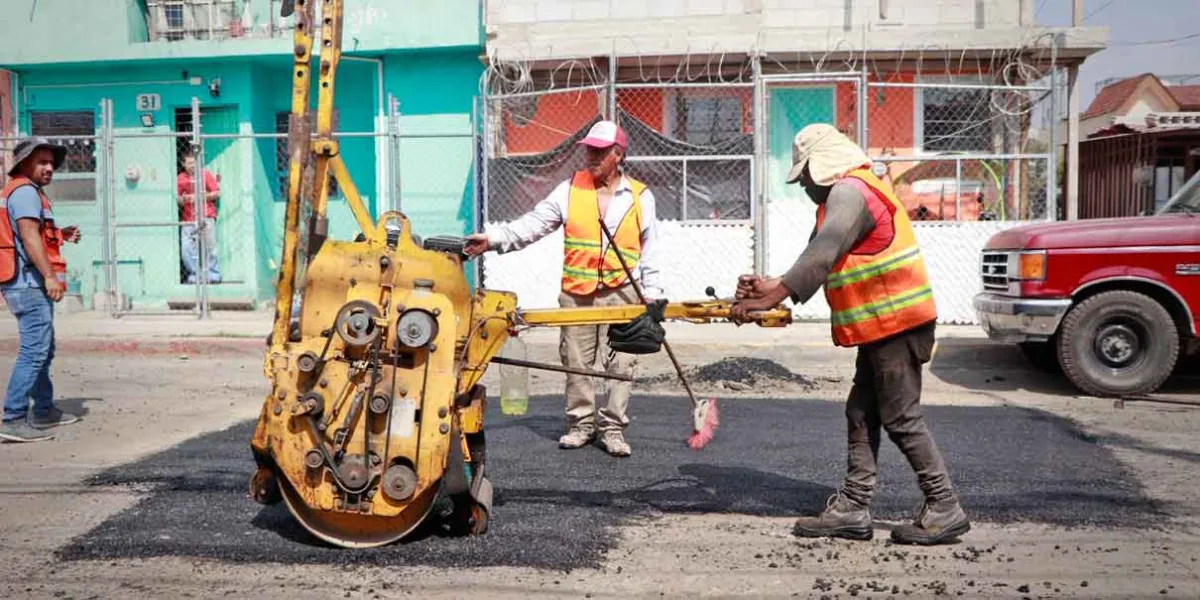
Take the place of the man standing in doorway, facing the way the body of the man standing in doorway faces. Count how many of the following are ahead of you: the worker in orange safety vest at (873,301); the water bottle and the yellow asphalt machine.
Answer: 3

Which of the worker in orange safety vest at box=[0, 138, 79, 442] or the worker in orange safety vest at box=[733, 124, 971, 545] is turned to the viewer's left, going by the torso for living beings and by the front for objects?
the worker in orange safety vest at box=[733, 124, 971, 545]

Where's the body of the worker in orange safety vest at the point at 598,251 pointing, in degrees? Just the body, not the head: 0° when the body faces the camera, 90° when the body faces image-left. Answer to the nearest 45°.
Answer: approximately 0°

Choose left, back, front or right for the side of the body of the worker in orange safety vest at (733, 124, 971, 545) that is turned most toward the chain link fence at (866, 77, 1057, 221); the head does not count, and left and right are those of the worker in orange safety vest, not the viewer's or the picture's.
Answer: right

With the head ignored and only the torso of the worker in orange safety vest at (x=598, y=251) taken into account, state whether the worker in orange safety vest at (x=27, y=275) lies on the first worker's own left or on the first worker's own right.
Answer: on the first worker's own right

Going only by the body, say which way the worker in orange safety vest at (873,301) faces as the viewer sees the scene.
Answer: to the viewer's left

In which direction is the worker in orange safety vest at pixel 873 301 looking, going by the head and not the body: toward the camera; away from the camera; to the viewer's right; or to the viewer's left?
to the viewer's left

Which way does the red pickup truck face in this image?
to the viewer's left

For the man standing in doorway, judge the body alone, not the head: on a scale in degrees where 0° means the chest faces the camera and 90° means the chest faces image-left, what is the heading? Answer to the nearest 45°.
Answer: approximately 0°

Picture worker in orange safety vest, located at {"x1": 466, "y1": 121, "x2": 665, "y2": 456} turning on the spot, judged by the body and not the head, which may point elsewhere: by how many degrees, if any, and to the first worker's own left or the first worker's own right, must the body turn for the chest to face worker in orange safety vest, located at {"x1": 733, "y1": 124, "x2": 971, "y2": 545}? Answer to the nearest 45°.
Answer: approximately 45° to the first worker's own left

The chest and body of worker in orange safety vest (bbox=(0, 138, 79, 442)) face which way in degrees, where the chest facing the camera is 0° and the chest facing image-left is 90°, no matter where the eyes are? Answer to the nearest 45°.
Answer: approximately 270°
